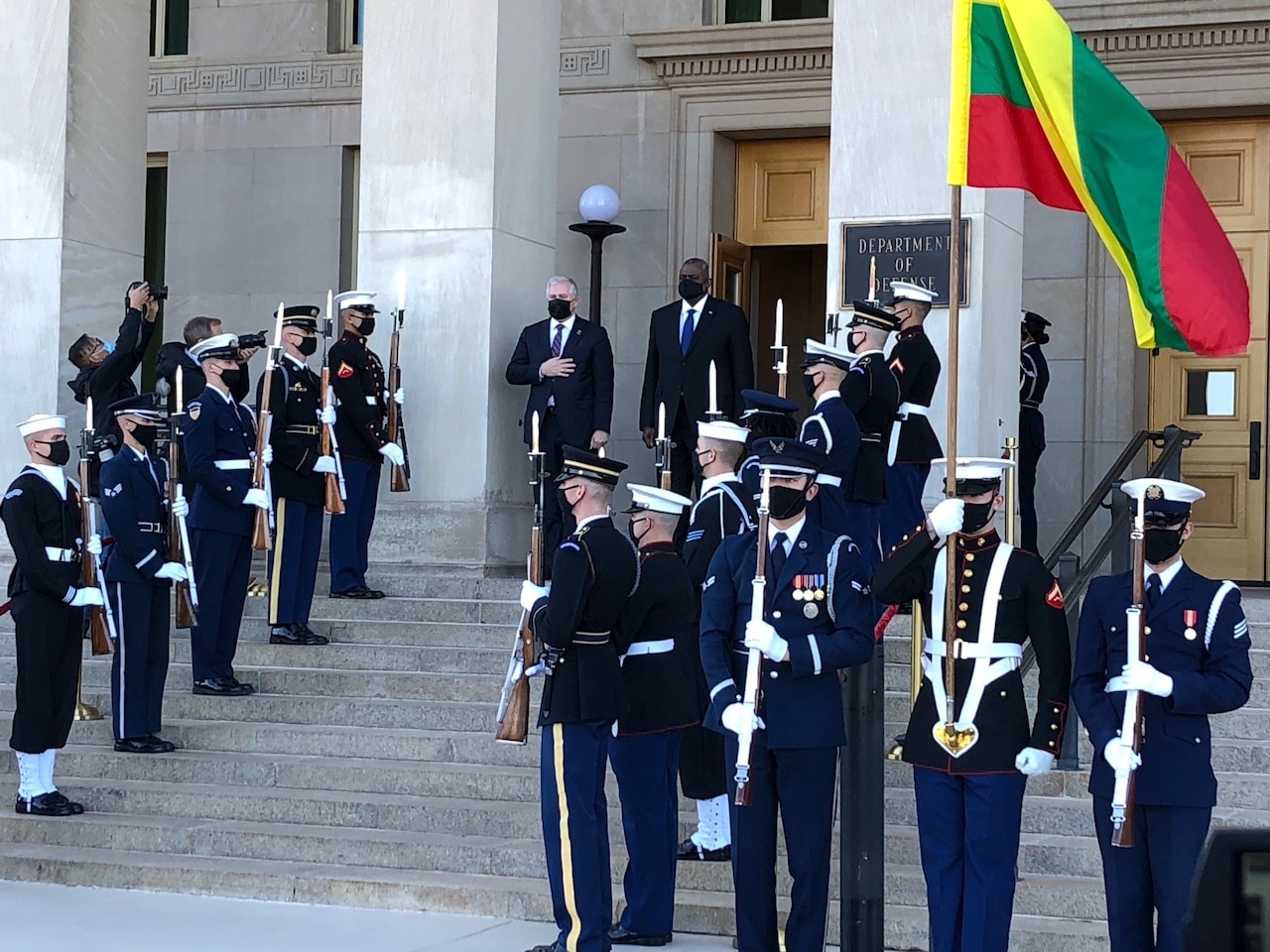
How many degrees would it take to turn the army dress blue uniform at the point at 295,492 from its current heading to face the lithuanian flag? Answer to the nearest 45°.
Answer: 0° — it already faces it

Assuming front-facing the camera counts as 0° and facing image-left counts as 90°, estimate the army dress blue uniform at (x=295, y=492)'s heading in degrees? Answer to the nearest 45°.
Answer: approximately 315°

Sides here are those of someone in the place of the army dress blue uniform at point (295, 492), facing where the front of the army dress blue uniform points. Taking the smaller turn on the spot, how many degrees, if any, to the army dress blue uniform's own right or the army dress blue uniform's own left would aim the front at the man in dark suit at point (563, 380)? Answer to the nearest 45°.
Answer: approximately 90° to the army dress blue uniform's own left

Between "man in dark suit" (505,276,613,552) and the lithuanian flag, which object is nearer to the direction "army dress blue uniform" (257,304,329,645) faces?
the lithuanian flag

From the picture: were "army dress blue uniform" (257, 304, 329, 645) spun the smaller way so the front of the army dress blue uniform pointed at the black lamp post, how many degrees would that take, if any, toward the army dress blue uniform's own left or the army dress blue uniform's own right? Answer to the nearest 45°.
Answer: approximately 90° to the army dress blue uniform's own left

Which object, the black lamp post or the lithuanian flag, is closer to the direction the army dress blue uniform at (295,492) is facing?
the lithuanian flag

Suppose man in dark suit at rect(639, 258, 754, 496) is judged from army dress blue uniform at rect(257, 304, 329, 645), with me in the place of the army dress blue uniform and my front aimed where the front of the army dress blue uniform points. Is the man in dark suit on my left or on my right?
on my left
